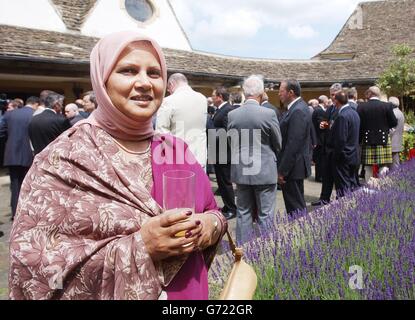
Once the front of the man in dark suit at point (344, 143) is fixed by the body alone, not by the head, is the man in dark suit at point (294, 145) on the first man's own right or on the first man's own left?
on the first man's own left

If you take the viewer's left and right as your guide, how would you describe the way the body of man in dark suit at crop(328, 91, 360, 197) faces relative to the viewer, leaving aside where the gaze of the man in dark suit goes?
facing away from the viewer and to the left of the viewer

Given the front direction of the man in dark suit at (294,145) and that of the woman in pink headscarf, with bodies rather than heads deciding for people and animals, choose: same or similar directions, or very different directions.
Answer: very different directions

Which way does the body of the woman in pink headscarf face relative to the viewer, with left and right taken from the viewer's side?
facing the viewer and to the right of the viewer

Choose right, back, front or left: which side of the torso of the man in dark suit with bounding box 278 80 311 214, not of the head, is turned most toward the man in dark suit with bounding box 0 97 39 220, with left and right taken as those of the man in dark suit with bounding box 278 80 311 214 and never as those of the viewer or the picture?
front

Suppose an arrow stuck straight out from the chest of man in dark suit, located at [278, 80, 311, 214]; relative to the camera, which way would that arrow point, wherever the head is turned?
to the viewer's left

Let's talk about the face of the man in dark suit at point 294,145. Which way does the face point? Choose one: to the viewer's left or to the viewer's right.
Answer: to the viewer's left
